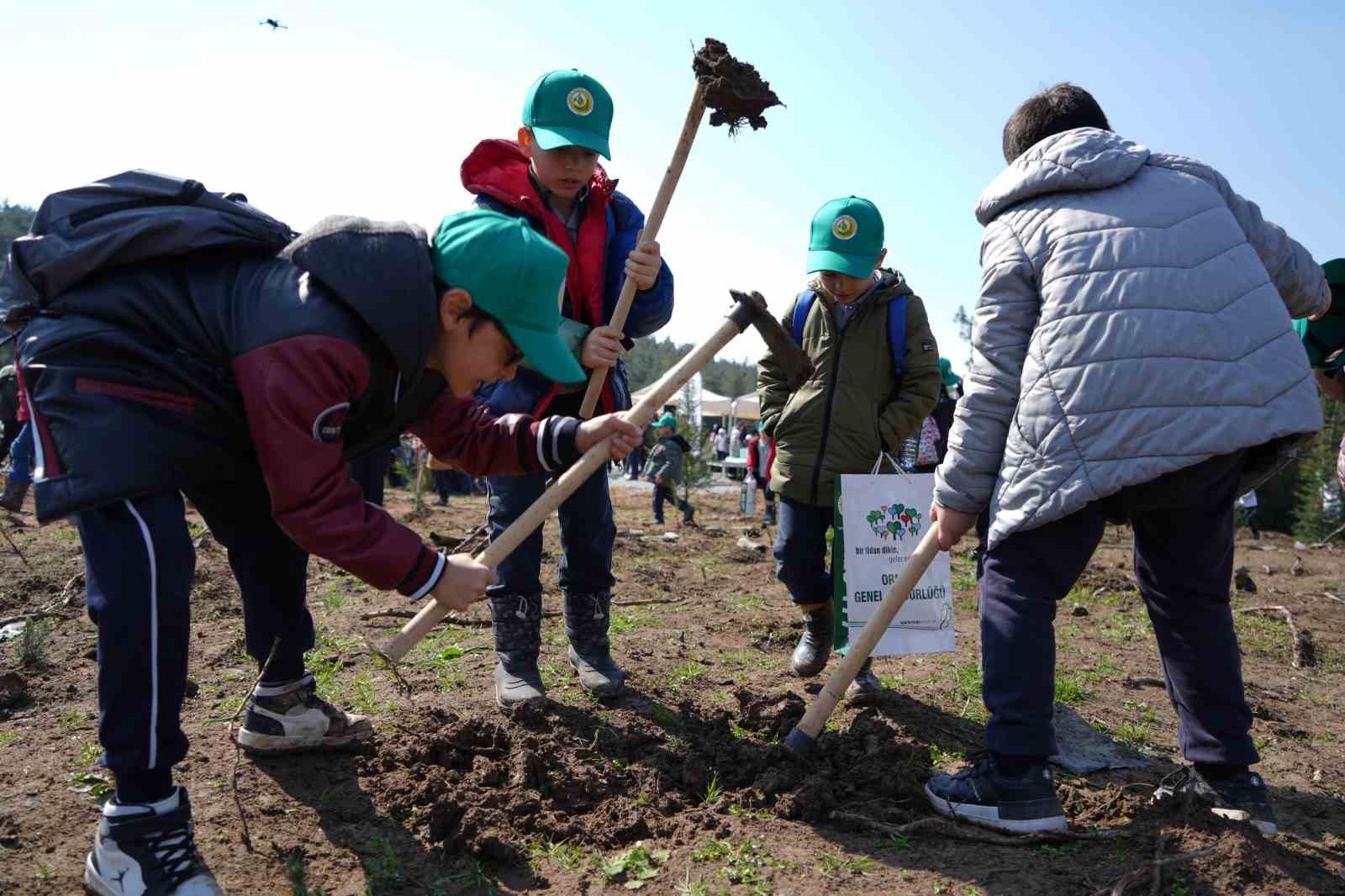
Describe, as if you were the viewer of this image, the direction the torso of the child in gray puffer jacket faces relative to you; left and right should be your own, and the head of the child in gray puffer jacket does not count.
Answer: facing away from the viewer and to the left of the viewer

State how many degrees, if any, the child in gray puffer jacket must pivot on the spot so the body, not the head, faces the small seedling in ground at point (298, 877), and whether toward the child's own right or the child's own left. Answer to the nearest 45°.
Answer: approximately 90° to the child's own left

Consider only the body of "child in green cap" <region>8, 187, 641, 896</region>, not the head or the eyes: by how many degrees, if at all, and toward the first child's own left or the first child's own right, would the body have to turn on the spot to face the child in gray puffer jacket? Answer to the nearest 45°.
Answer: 0° — they already face them

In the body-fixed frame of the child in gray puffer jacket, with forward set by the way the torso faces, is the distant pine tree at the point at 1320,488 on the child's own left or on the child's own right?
on the child's own right

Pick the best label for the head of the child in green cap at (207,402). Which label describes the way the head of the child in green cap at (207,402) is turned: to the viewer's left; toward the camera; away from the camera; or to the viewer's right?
to the viewer's right

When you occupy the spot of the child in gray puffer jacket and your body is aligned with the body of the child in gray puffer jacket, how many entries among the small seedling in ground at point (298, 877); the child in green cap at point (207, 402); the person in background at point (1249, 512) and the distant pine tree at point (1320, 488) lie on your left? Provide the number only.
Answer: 2

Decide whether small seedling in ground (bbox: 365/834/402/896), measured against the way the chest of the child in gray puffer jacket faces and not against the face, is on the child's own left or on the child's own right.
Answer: on the child's own left

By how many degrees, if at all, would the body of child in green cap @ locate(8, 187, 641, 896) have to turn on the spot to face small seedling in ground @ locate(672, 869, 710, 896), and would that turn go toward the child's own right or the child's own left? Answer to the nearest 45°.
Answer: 0° — they already face it

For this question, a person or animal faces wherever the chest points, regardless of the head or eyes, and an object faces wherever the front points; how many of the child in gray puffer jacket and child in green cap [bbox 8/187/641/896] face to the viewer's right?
1

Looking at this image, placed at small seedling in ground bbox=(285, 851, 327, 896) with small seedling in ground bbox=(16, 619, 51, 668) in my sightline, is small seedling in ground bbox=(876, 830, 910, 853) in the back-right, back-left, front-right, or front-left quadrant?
back-right

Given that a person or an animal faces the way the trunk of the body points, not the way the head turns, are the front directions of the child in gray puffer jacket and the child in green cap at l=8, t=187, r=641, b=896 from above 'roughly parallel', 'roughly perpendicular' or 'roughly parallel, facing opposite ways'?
roughly perpendicular

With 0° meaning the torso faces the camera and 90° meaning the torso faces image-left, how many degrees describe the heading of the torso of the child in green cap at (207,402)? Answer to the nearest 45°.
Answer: approximately 270°
